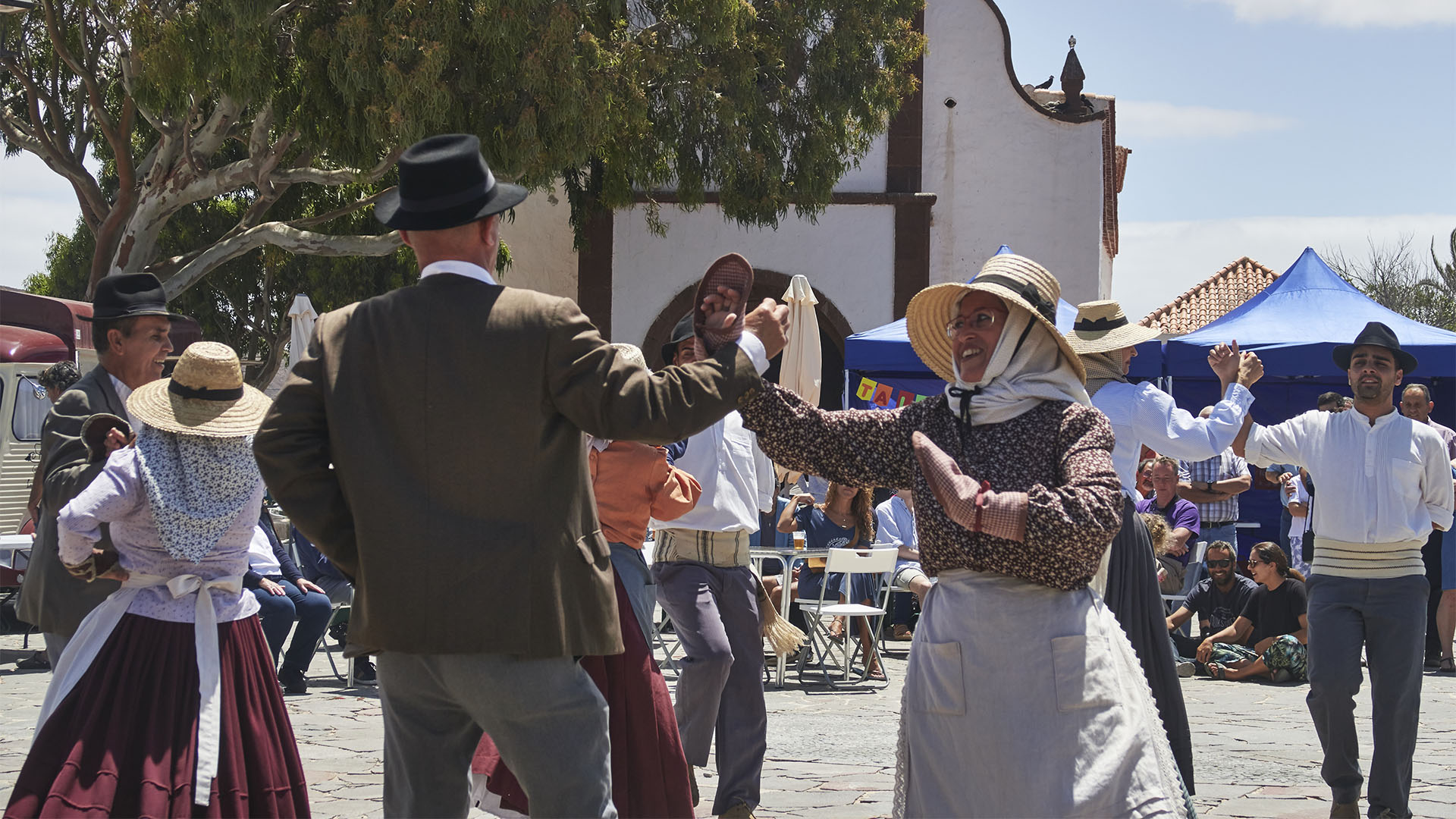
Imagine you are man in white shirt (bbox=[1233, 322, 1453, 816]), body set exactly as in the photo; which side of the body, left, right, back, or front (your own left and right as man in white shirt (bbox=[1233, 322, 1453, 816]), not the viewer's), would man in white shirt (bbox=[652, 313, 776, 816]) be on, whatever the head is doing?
right

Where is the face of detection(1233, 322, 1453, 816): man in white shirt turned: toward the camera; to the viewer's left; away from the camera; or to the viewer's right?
toward the camera

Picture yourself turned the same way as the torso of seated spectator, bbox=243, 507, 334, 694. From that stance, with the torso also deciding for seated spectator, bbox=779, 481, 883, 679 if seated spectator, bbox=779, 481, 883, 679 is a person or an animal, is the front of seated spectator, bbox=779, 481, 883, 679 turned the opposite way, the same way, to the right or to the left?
to the right

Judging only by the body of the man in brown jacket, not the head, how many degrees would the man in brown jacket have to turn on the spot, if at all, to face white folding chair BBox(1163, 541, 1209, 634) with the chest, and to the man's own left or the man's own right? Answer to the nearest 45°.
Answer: approximately 45° to the man's own right

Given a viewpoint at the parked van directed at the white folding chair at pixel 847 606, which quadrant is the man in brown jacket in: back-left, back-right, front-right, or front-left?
front-right

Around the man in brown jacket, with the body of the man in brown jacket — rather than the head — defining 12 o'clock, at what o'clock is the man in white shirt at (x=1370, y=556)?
The man in white shirt is roughly at 2 o'clock from the man in brown jacket.

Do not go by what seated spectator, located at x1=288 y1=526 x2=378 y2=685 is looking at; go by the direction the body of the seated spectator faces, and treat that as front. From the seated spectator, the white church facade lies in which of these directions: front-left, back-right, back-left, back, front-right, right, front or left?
left

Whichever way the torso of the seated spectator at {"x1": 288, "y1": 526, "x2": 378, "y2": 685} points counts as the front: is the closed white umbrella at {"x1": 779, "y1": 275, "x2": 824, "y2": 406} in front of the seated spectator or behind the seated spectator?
in front

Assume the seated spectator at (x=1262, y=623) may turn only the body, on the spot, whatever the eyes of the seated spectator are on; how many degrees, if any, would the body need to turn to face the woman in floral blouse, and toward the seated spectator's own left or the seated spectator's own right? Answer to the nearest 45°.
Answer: approximately 45° to the seated spectator's own left

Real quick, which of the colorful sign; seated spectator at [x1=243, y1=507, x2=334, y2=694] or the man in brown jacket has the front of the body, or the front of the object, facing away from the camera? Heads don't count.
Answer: the man in brown jacket

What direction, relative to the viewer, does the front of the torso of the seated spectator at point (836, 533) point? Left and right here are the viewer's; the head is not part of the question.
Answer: facing the viewer

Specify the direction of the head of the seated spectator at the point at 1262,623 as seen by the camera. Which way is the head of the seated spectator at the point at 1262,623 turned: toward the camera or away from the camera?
toward the camera

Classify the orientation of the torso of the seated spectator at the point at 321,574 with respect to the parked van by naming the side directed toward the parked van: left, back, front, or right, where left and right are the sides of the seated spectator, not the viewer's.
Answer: back

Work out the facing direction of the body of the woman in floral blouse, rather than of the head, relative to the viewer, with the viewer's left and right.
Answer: facing the viewer and to the left of the viewer

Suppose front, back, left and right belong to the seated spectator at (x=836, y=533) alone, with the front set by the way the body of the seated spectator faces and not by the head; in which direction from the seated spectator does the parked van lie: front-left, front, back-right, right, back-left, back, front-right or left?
right

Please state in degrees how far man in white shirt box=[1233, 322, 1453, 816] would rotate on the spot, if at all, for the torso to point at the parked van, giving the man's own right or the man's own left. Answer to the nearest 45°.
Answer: approximately 90° to the man's own right

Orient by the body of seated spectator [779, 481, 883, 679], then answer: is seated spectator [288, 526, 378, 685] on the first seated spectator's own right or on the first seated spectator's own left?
on the first seated spectator's own right
